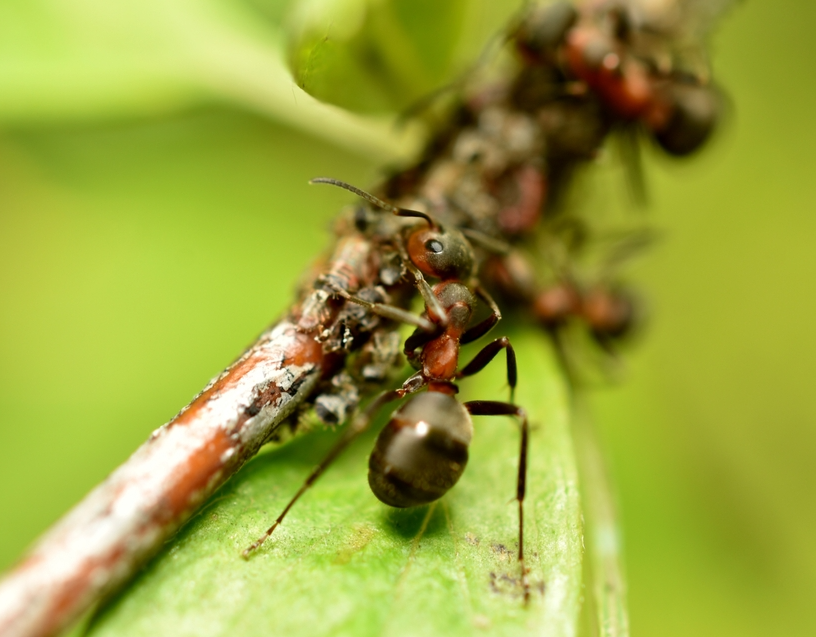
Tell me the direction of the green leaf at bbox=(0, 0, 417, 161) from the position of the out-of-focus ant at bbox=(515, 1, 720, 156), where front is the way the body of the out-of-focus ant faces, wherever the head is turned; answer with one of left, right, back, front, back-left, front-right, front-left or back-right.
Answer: front

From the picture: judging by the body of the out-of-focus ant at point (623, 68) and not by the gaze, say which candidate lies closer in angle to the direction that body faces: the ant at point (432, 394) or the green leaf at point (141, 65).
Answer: the green leaf

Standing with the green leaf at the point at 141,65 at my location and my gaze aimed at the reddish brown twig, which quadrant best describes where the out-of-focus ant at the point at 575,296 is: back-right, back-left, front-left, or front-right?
front-left

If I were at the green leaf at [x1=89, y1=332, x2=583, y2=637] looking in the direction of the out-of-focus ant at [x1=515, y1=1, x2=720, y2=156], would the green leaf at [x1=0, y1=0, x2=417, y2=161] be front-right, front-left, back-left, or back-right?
front-left

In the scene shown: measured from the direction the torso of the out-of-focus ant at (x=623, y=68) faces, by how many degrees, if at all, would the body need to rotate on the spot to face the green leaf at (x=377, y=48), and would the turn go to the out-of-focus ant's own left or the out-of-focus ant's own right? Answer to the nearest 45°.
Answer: approximately 45° to the out-of-focus ant's own left

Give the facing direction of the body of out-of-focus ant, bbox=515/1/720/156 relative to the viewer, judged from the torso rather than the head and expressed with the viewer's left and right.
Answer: facing to the left of the viewer

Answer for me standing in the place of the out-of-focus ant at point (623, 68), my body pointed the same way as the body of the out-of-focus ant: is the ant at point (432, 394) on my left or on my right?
on my left

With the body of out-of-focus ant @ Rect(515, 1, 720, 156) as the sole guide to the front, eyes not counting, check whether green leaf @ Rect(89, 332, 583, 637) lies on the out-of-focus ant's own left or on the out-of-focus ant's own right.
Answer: on the out-of-focus ant's own left
